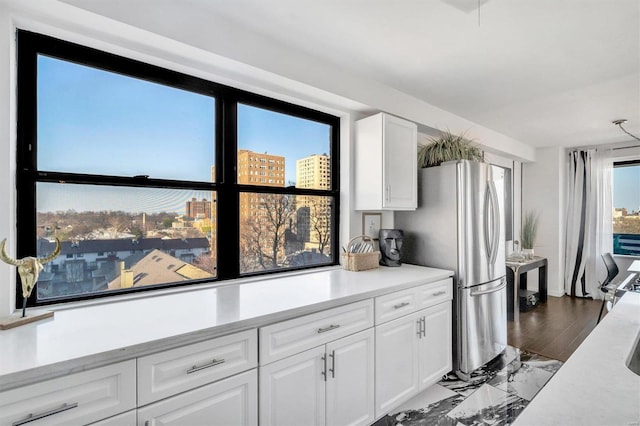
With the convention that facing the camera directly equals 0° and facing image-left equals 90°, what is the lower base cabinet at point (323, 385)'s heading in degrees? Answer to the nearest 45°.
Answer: approximately 315°

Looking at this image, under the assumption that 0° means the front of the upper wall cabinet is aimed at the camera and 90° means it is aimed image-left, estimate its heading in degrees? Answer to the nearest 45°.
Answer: approximately 315°

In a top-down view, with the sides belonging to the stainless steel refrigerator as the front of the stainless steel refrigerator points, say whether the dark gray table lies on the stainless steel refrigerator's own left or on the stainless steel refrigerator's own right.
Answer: on the stainless steel refrigerator's own left

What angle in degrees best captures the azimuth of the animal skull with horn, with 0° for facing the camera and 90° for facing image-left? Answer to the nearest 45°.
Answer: approximately 0°

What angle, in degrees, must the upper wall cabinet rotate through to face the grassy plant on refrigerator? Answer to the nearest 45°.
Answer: approximately 90° to its left

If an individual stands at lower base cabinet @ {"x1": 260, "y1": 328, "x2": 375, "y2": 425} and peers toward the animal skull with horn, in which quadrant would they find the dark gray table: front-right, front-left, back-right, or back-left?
back-right

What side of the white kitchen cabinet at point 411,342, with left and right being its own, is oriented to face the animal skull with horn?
right

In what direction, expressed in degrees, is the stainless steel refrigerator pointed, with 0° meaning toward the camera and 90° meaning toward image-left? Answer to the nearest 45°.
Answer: approximately 315°

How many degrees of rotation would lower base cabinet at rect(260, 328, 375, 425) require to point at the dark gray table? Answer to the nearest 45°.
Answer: approximately 90° to its left

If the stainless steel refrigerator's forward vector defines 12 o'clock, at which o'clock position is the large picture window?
The large picture window is roughly at 3 o'clock from the stainless steel refrigerator.
